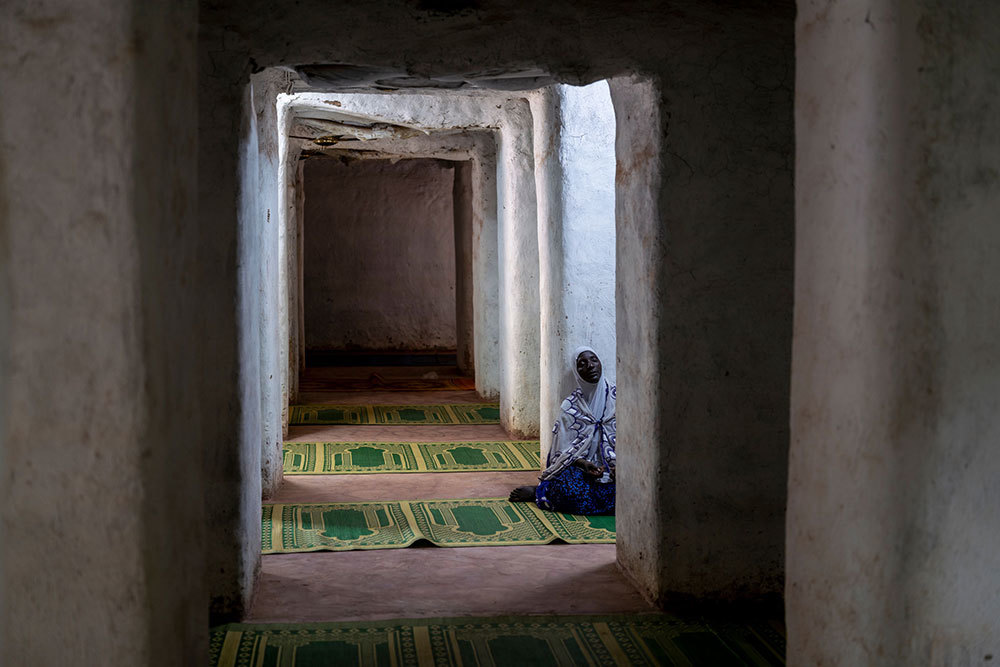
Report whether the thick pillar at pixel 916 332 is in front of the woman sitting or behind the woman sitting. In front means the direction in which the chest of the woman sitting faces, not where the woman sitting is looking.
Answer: in front

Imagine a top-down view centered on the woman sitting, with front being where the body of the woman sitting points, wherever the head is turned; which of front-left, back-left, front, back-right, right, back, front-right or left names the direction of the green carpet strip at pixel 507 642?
front-right

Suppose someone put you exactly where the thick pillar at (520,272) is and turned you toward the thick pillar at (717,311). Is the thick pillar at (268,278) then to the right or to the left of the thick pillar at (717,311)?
right

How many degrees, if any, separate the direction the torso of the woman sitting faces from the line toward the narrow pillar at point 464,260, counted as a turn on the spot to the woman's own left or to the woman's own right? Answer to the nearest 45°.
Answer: approximately 135° to the woman's own left

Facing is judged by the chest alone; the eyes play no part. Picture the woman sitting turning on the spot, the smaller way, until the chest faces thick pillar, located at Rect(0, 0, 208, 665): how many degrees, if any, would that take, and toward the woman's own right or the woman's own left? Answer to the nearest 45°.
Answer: approximately 45° to the woman's own right
